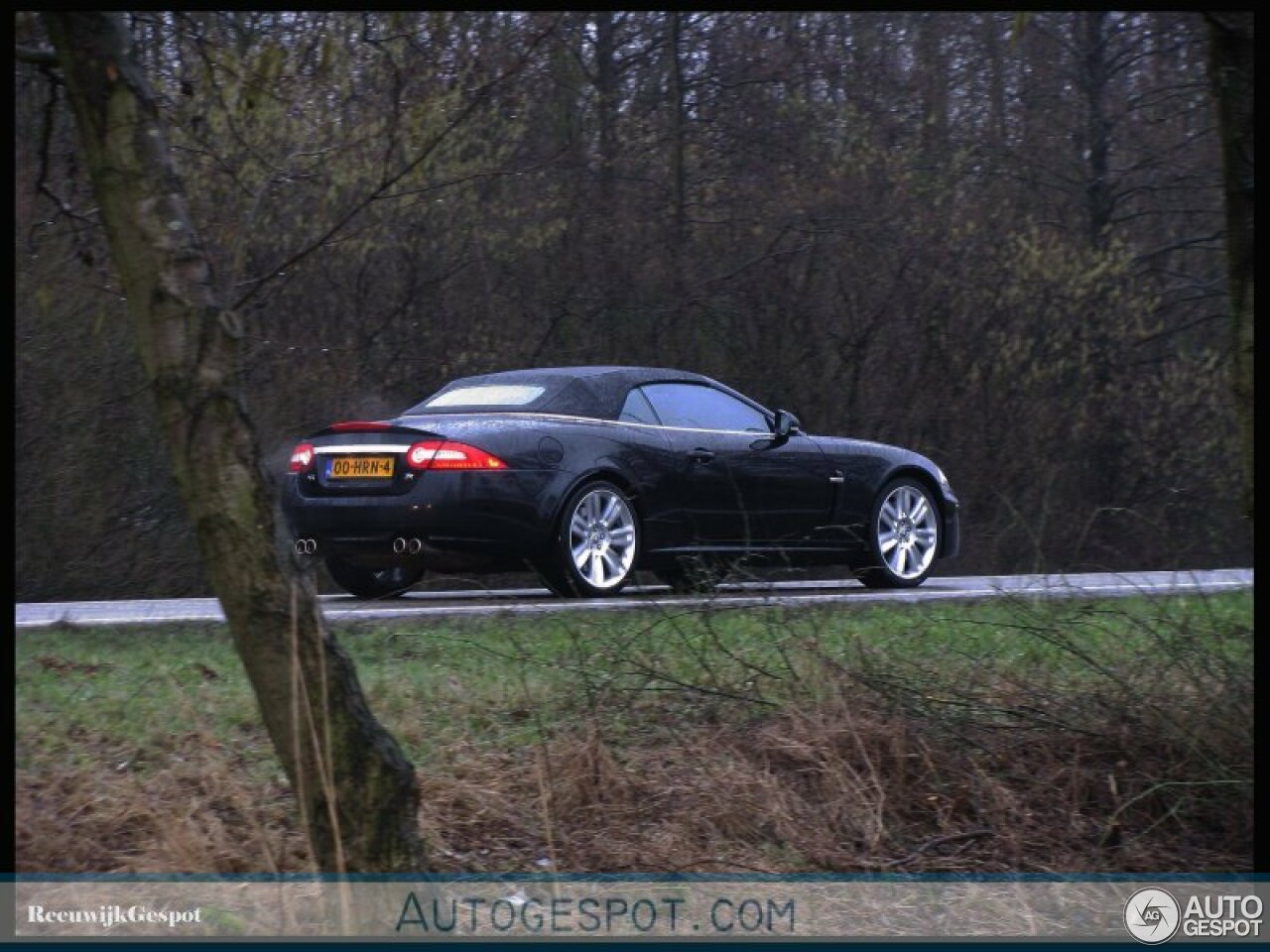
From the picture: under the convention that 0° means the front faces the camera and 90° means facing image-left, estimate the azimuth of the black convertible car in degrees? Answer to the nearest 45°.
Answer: approximately 225°

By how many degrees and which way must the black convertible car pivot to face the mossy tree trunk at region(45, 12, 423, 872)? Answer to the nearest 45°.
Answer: approximately 135° to its right

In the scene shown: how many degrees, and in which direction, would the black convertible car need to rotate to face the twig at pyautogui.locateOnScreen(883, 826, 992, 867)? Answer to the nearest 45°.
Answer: approximately 135° to its right
